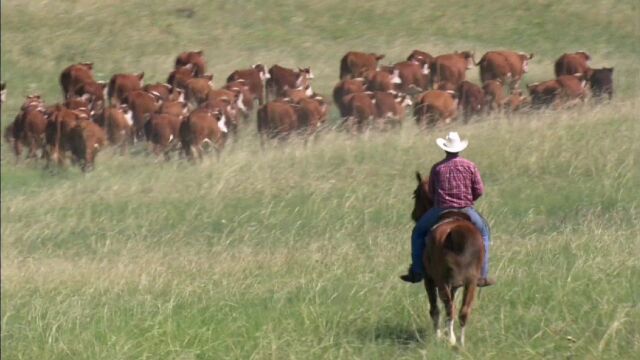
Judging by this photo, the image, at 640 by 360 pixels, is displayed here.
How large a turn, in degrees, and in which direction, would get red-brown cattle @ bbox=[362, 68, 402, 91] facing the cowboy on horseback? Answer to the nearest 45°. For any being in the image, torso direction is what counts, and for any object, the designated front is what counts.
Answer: approximately 90° to its right

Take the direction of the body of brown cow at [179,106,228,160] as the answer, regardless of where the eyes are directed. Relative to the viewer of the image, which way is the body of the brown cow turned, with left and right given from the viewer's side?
facing away from the viewer and to the right of the viewer

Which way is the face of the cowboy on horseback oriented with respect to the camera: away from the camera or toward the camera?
away from the camera

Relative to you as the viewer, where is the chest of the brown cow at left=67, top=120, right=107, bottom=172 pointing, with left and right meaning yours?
facing away from the viewer

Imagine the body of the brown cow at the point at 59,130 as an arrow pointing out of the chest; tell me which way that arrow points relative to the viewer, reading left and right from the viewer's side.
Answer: facing away from the viewer and to the right of the viewer

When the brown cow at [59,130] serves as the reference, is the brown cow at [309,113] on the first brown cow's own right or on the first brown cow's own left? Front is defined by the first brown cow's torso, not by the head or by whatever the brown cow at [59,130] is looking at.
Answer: on the first brown cow's own right

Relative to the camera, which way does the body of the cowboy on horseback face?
away from the camera

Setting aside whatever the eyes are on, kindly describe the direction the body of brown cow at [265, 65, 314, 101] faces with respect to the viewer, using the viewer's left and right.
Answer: facing away from the viewer and to the right of the viewer

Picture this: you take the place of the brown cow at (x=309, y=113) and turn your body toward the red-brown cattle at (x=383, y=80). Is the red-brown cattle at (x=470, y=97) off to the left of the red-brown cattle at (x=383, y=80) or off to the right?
right

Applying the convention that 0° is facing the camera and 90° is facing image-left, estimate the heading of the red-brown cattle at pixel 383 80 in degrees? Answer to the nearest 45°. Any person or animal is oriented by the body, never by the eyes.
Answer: approximately 270°
